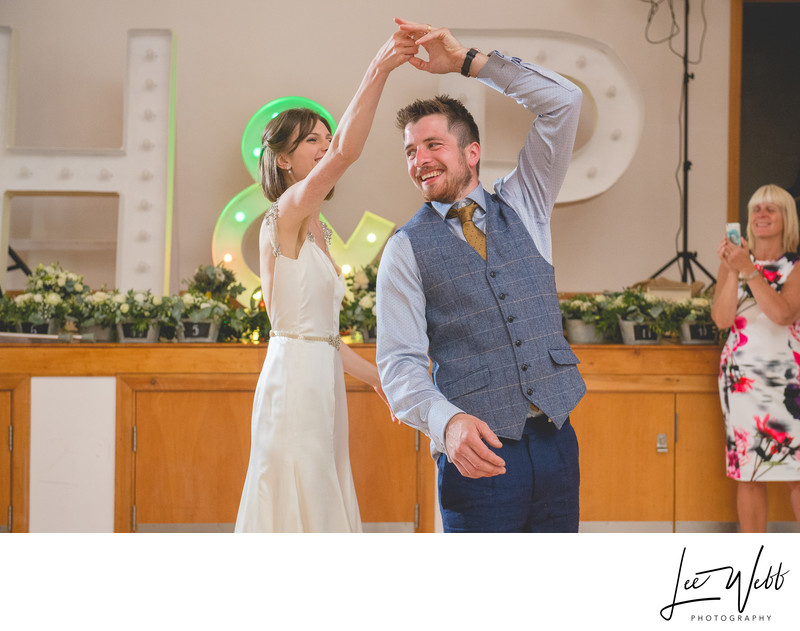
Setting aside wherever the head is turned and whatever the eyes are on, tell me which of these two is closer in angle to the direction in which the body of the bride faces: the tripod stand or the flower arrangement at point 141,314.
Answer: the tripod stand

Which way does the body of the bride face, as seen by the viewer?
to the viewer's right

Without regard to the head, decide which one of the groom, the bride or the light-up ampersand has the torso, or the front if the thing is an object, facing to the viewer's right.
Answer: the bride

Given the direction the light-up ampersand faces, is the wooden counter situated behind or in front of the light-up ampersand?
in front

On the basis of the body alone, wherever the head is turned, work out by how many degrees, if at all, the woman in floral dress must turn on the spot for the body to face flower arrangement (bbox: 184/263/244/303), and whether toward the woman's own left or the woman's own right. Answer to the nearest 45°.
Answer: approximately 45° to the woman's own right

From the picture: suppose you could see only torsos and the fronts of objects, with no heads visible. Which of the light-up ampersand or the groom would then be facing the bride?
the light-up ampersand

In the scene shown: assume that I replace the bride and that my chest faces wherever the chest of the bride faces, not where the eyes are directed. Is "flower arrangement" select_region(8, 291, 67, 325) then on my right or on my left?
on my left

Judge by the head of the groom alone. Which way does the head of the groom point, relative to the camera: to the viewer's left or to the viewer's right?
to the viewer's left

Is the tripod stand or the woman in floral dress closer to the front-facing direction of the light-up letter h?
the woman in floral dress
